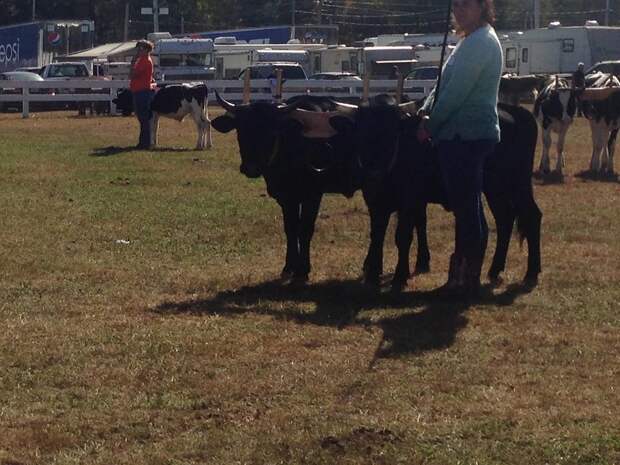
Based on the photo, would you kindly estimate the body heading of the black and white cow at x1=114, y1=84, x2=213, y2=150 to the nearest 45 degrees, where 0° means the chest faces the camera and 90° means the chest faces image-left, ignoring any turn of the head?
approximately 90°

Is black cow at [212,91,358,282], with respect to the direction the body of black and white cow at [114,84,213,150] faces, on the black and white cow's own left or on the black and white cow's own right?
on the black and white cow's own left

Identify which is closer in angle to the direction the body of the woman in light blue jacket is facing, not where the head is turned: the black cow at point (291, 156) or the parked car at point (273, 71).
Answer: the black cow

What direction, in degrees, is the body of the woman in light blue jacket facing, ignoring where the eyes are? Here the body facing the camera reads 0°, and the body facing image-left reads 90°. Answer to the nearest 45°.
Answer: approximately 90°

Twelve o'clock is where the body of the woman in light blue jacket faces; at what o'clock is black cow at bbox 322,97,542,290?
The black cow is roughly at 2 o'clock from the woman in light blue jacket.

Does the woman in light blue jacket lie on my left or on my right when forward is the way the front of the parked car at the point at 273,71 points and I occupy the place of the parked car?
on my left

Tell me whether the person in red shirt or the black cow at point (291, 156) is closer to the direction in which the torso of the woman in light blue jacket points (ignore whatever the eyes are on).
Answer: the black cow

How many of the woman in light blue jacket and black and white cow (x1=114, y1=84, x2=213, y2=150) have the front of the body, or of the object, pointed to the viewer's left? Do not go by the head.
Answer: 2

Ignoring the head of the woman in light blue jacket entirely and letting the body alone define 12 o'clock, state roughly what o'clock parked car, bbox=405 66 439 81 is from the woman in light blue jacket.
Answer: The parked car is roughly at 3 o'clock from the woman in light blue jacket.
